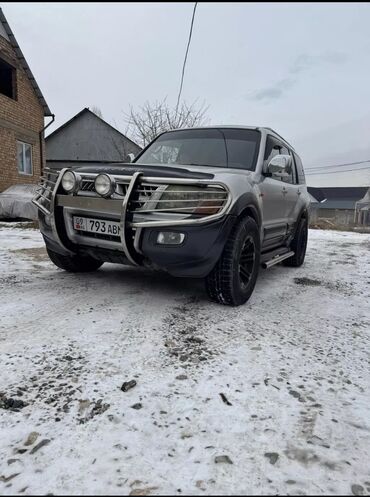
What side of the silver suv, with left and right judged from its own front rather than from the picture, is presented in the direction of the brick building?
right

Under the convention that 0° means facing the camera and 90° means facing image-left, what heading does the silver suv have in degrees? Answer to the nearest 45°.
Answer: approximately 45°
